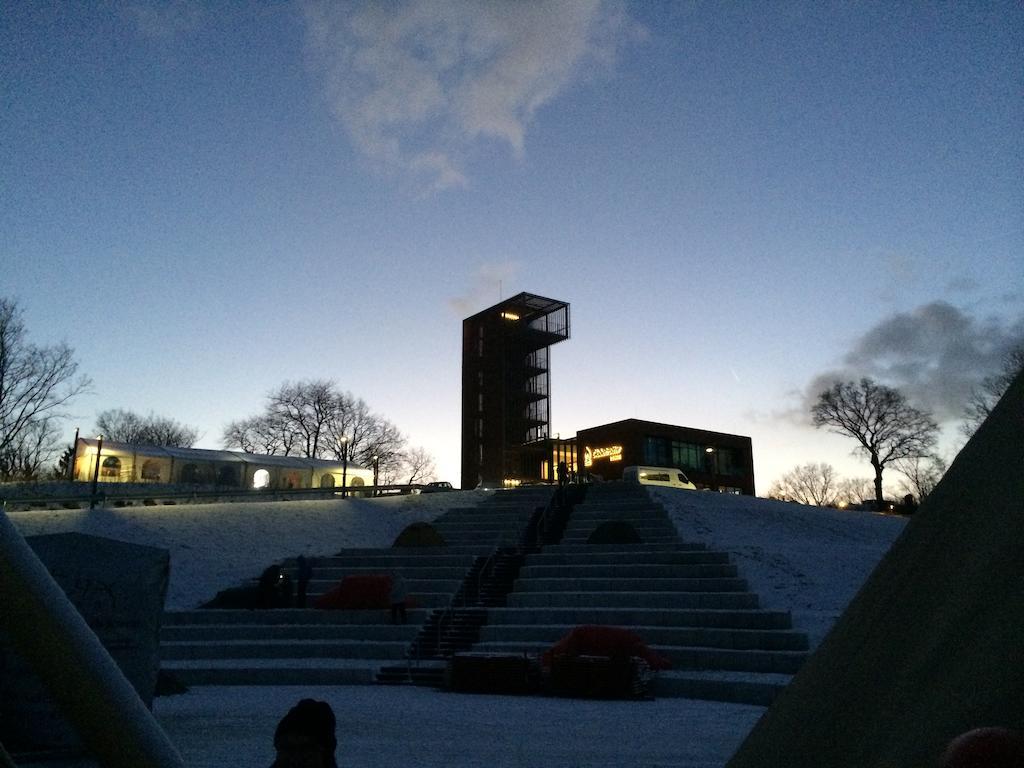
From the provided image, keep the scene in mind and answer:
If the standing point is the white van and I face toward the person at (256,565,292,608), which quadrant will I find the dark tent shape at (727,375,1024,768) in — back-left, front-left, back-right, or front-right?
front-left

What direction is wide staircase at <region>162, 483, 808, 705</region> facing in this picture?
toward the camera

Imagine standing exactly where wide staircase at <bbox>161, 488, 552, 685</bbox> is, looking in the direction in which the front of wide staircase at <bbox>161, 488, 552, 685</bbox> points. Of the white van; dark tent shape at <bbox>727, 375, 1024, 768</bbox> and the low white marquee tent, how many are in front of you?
1

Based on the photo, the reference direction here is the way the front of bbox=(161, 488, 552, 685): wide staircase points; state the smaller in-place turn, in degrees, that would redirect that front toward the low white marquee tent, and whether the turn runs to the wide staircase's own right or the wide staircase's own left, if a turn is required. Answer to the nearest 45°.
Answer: approximately 180°

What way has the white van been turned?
to the viewer's right

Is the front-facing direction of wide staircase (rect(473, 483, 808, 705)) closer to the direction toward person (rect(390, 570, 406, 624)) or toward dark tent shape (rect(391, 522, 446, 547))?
the person

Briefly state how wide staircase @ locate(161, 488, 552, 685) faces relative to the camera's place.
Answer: facing the viewer

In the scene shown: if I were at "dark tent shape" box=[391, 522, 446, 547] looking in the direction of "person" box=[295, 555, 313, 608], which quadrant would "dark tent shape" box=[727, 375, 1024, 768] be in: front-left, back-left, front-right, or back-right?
front-left

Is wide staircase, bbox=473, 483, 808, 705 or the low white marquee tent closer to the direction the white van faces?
the wide staircase

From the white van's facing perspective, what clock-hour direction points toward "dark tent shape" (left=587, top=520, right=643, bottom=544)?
The dark tent shape is roughly at 3 o'clock from the white van.

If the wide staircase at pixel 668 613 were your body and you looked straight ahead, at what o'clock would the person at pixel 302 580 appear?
The person is roughly at 3 o'clock from the wide staircase.

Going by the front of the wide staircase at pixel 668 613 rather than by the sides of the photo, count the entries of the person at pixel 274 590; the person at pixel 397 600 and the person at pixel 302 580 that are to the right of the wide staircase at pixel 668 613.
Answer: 3

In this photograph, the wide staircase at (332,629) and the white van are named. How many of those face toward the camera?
1
